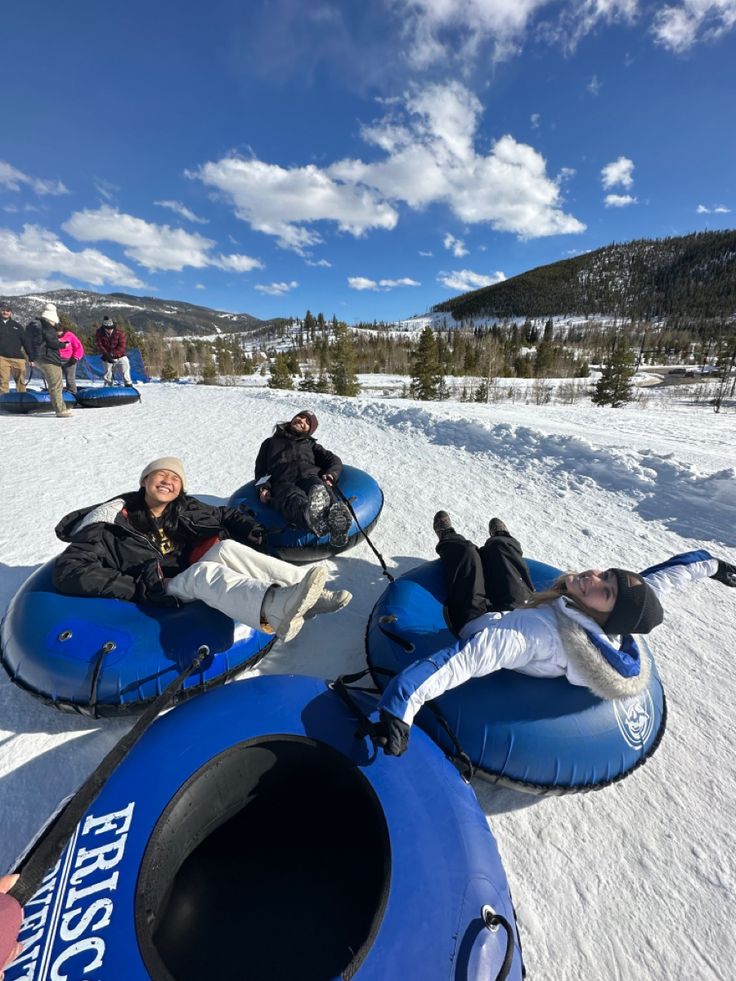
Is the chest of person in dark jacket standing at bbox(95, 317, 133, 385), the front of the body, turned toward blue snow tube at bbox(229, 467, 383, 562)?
yes

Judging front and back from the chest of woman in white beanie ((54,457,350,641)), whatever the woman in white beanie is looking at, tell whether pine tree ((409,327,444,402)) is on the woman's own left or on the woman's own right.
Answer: on the woman's own left

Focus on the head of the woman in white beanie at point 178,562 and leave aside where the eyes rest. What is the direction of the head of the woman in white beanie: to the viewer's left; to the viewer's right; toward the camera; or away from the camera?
toward the camera

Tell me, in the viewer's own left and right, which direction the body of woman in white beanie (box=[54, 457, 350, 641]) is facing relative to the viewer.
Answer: facing the viewer and to the right of the viewer

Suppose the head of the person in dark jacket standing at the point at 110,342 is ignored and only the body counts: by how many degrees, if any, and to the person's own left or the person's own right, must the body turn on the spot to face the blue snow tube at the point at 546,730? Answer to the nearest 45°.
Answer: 0° — they already face it

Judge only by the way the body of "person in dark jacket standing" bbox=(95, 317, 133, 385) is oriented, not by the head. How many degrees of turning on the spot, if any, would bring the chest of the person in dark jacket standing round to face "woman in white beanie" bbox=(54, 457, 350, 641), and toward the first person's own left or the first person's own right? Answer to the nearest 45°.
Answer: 0° — they already face them

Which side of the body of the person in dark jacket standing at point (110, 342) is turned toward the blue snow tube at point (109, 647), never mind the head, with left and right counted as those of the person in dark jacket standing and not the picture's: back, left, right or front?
front

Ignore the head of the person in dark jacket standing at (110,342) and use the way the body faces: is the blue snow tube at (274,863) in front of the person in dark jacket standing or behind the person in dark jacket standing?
in front

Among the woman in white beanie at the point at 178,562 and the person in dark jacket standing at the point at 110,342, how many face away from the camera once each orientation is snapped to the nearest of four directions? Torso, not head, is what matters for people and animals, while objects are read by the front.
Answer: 0

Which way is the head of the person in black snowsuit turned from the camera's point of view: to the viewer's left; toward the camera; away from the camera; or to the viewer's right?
toward the camera

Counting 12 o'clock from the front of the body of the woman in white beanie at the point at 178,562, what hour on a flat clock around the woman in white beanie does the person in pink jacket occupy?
The person in pink jacket is roughly at 7 o'clock from the woman in white beanie.

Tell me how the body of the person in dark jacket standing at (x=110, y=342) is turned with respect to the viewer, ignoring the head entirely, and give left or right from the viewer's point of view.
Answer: facing the viewer

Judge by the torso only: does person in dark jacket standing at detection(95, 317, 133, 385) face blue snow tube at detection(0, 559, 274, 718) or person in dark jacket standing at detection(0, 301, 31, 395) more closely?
the blue snow tube

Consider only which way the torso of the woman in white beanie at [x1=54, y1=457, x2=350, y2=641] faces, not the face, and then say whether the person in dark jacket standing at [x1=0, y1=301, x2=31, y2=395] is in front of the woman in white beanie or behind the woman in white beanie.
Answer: behind

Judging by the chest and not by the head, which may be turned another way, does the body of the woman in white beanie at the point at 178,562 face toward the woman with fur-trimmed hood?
yes

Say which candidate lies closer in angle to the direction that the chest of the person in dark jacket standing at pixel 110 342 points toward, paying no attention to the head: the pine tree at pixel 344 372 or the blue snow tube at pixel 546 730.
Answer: the blue snow tube
